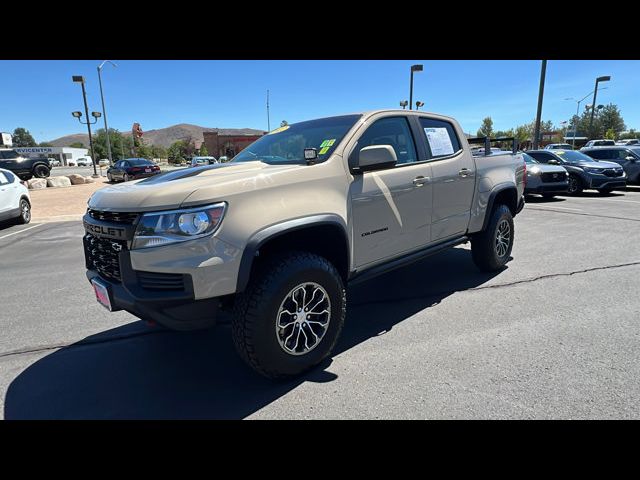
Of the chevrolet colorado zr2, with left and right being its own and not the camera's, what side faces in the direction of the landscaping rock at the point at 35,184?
right

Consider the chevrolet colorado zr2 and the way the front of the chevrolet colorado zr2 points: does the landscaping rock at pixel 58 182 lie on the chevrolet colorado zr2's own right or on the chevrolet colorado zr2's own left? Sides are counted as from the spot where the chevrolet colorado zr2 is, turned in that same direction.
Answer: on the chevrolet colorado zr2's own right

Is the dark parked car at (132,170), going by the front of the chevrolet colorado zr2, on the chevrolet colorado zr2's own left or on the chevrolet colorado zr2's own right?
on the chevrolet colorado zr2's own right

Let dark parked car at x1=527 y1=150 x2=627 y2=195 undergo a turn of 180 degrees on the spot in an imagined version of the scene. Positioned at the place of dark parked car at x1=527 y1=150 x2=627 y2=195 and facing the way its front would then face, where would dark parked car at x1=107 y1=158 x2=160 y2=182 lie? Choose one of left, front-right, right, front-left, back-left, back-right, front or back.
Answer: front-left

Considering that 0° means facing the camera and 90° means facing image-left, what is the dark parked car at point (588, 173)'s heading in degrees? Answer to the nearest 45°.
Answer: approximately 315°

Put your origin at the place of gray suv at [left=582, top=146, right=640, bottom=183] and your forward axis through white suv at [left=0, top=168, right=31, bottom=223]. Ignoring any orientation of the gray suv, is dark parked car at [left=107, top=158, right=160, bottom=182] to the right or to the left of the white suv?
right

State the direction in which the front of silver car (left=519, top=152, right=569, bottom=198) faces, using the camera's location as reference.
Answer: facing the viewer and to the right of the viewer

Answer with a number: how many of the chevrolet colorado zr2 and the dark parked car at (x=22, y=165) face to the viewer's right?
1

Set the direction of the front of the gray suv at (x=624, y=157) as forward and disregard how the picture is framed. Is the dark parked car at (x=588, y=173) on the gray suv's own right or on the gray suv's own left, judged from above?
on the gray suv's own right

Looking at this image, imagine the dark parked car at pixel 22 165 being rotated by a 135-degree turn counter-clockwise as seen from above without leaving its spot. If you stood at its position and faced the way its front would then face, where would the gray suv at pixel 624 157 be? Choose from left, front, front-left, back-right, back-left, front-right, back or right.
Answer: back

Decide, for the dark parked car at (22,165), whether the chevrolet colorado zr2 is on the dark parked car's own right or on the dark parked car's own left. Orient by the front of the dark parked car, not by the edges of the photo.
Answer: on the dark parked car's own right

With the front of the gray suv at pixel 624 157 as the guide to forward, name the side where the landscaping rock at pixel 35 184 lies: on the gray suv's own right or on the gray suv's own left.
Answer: on the gray suv's own right

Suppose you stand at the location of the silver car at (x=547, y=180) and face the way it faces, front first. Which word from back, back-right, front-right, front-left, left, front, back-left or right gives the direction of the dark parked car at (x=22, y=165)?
back-right
